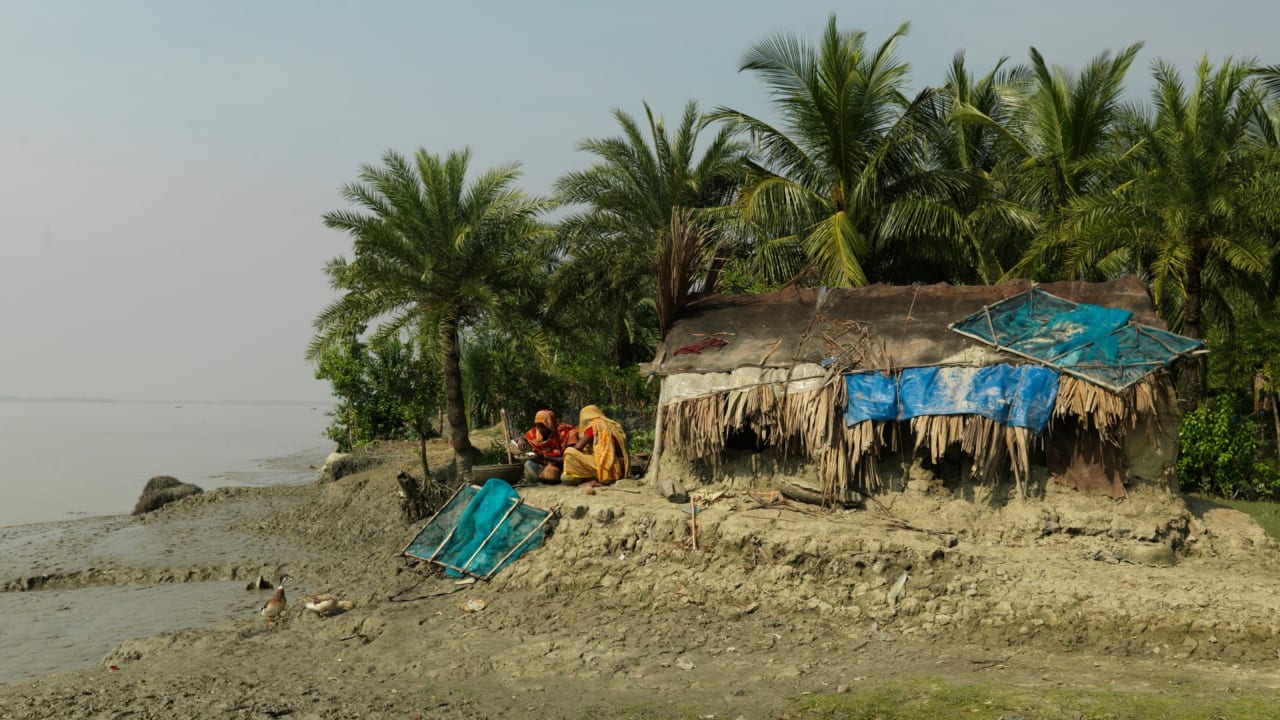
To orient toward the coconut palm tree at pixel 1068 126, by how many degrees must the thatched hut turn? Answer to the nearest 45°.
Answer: approximately 180°

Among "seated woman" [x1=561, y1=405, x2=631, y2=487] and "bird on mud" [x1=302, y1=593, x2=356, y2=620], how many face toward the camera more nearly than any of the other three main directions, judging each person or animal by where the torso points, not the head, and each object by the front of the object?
0

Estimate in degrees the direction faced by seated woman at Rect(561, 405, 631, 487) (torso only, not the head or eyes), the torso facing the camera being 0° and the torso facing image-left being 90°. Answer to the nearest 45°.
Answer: approximately 90°

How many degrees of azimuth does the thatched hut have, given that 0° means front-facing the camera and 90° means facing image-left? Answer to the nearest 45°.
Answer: approximately 0°

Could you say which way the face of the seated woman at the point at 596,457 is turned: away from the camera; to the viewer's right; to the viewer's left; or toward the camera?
to the viewer's left

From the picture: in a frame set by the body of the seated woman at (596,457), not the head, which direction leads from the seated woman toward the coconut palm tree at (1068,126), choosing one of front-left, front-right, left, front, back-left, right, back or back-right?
back-right

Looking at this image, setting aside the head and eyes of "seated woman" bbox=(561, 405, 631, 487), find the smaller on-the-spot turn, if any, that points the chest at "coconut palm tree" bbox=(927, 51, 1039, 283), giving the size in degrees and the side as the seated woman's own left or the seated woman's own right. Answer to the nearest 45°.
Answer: approximately 135° to the seated woman's own right

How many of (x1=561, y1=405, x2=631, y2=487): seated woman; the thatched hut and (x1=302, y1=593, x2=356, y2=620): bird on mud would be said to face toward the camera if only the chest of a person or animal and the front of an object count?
1
